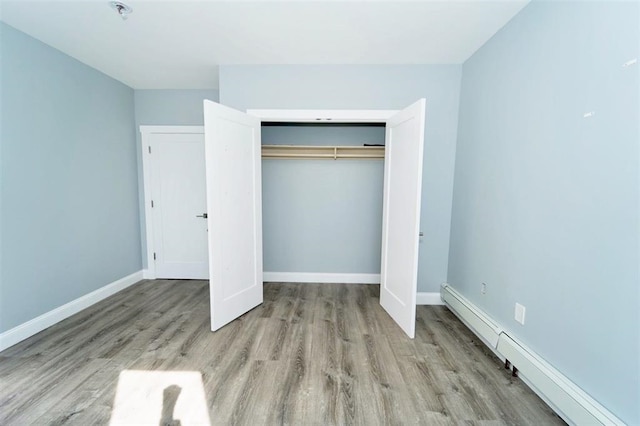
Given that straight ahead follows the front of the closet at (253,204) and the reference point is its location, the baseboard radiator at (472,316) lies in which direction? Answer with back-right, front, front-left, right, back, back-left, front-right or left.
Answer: left

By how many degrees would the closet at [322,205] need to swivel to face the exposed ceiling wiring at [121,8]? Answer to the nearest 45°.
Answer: approximately 45° to its right

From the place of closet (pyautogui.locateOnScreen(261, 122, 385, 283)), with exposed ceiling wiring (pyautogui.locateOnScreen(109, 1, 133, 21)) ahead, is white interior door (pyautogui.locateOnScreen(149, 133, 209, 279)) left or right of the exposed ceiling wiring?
right

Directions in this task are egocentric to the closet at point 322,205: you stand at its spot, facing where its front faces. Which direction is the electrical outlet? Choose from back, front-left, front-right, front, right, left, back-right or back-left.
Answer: front-left

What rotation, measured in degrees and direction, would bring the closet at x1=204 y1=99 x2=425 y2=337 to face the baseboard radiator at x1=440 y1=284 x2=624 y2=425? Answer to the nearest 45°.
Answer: approximately 45° to its left

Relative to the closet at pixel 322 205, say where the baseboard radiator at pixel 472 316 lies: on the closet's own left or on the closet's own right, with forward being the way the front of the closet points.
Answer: on the closet's own left

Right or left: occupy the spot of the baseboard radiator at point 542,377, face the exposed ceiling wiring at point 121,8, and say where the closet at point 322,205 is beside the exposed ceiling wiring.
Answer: right

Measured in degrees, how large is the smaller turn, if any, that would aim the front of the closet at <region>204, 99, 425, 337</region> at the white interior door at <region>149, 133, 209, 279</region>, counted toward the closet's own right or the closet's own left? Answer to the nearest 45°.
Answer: approximately 135° to the closet's own right

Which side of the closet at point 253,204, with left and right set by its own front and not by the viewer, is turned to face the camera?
front
